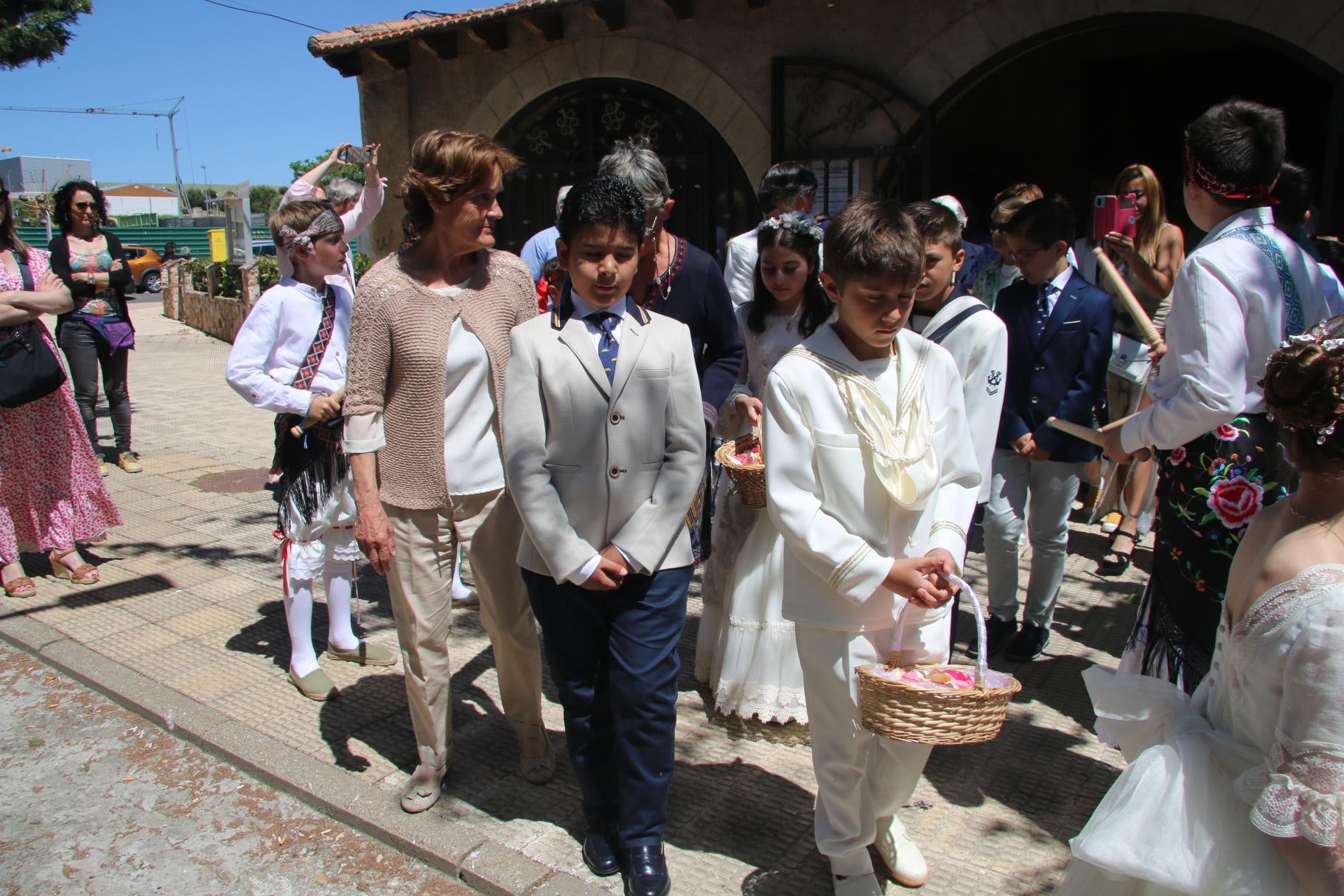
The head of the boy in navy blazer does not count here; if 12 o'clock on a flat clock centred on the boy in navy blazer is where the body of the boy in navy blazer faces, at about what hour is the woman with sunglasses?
The woman with sunglasses is roughly at 2 o'clock from the boy in navy blazer.

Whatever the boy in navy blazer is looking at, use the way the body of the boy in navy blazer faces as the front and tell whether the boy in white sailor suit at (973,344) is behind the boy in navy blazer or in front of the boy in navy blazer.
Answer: in front

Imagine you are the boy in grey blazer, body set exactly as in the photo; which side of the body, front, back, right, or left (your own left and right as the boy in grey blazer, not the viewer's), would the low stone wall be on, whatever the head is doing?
back

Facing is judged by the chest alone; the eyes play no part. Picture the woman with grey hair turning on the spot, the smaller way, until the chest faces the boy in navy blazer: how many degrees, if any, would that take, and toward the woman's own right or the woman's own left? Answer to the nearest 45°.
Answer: approximately 135° to the woman's own left

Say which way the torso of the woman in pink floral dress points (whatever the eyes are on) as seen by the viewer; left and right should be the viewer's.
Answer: facing the viewer and to the right of the viewer

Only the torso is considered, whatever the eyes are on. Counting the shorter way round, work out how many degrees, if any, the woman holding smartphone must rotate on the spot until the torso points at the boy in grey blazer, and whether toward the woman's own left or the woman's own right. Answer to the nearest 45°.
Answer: approximately 45° to the woman's own left

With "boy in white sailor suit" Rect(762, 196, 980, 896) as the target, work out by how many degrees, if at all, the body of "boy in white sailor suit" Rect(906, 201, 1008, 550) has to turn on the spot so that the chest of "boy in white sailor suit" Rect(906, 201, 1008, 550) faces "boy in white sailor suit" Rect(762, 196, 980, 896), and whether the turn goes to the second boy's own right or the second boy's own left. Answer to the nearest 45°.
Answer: approximately 45° to the second boy's own left

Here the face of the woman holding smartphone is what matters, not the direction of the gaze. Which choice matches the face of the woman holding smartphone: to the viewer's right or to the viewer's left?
to the viewer's left

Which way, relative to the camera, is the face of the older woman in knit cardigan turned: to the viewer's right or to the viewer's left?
to the viewer's right

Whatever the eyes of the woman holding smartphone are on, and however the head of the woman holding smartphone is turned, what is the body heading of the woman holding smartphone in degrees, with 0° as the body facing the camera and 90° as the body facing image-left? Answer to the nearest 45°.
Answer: approximately 45°

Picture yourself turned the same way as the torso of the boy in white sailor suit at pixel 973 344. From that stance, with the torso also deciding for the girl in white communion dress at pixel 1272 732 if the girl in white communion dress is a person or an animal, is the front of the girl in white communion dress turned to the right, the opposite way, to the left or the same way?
the opposite way

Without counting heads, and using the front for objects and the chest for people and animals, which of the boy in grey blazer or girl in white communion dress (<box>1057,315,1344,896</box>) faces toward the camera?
the boy in grey blazer

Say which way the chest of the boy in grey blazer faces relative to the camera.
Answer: toward the camera

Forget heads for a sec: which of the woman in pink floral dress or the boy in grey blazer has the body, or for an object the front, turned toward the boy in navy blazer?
the woman in pink floral dress

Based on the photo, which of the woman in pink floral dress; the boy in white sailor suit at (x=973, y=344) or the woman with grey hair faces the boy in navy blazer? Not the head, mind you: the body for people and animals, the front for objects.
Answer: the woman in pink floral dress

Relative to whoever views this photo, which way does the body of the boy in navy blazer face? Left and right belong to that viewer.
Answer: facing the viewer and to the left of the viewer

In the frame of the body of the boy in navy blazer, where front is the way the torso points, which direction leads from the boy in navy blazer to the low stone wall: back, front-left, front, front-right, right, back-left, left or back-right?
right

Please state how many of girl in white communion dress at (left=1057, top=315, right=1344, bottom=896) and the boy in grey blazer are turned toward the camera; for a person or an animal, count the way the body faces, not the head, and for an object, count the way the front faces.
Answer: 1

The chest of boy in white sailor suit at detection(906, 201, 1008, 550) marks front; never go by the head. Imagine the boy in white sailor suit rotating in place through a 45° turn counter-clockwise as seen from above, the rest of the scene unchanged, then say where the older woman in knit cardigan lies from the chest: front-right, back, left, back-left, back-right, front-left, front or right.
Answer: front-right
